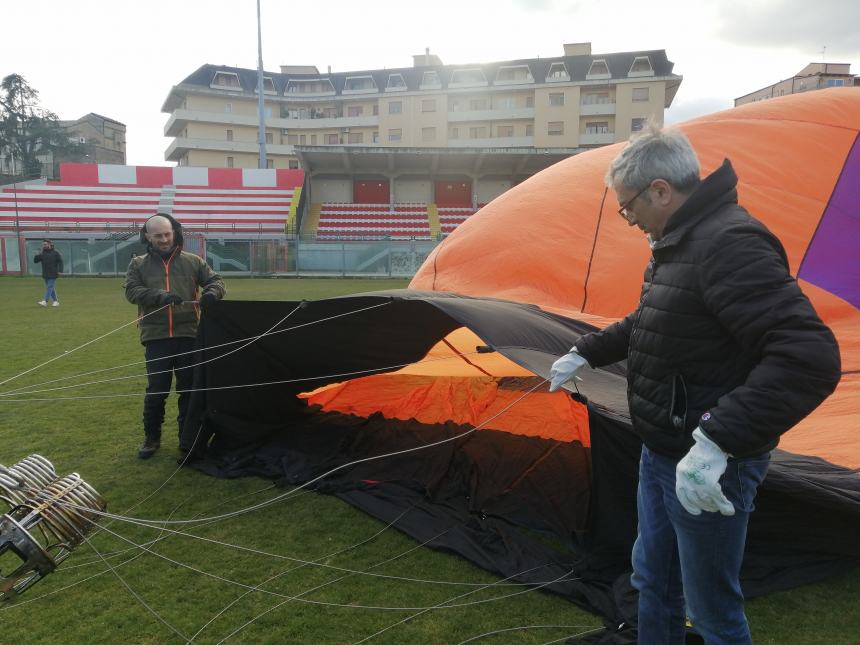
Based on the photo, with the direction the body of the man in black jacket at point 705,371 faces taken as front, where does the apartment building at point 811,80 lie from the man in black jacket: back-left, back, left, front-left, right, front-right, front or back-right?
right

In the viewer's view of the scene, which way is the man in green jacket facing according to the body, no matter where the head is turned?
toward the camera

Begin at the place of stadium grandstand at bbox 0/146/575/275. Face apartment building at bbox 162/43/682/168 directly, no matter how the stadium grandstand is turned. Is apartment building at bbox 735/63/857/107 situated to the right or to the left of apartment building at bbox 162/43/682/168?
right

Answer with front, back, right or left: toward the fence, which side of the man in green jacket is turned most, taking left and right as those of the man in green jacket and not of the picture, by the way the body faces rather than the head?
back

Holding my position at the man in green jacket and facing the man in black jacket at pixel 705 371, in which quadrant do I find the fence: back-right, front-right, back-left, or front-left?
back-left

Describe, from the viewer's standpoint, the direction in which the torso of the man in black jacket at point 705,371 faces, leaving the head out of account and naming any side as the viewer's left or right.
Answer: facing to the left of the viewer

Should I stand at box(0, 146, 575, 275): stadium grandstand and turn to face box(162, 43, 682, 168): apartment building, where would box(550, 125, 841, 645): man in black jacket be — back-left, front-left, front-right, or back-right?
back-right

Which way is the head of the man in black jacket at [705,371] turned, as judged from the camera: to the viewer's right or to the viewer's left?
to the viewer's left

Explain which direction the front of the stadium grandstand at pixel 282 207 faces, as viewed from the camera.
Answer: facing the viewer

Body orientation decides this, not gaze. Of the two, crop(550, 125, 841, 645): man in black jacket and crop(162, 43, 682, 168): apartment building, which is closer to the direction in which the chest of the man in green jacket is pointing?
the man in black jacket

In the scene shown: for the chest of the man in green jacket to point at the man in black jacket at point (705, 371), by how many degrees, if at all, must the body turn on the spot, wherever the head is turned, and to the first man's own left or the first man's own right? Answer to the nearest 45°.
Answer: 0° — they already face them

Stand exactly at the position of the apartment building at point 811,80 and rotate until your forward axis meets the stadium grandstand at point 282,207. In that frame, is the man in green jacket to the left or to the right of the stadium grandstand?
left
